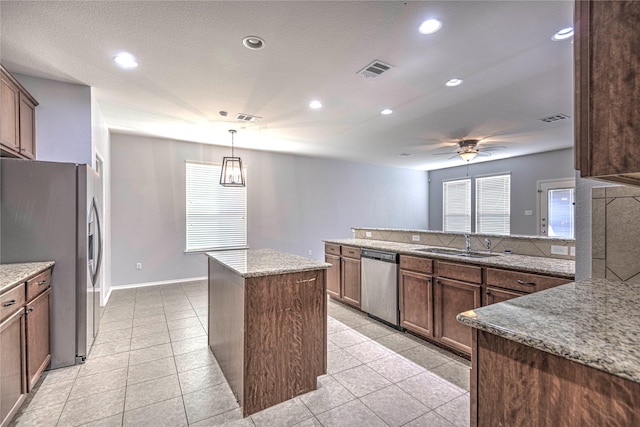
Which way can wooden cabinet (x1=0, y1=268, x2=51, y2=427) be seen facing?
to the viewer's right

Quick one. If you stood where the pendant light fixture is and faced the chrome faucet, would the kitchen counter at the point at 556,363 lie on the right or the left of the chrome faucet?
right

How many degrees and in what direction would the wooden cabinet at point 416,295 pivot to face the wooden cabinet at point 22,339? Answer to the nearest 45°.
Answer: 0° — it already faces it

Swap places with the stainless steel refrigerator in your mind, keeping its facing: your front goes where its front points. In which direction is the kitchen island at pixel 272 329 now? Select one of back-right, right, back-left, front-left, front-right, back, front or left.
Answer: front-right

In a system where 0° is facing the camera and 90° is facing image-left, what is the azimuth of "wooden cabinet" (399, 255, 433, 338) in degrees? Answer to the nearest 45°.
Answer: approximately 45°

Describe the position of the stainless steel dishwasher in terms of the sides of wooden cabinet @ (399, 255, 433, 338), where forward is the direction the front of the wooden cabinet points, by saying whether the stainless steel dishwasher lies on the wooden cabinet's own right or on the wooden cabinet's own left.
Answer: on the wooden cabinet's own right

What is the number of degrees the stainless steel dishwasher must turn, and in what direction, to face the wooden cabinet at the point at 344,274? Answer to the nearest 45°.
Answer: approximately 90° to its right

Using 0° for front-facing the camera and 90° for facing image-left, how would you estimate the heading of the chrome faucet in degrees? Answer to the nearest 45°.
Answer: approximately 45°

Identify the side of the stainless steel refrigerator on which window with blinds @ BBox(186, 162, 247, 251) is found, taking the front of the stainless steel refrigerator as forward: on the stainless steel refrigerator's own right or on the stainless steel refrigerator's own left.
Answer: on the stainless steel refrigerator's own left

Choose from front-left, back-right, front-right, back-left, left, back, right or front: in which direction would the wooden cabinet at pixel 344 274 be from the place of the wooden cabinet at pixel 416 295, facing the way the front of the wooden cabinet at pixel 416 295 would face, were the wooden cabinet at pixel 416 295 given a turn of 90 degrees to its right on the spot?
front

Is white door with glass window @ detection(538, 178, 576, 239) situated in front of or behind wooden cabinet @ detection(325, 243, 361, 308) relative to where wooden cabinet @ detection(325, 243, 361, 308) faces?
behind

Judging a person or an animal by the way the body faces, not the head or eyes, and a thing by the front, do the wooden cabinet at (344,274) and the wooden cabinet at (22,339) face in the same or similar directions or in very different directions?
very different directions

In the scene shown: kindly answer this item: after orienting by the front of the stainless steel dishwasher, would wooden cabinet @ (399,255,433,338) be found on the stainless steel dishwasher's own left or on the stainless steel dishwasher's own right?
on the stainless steel dishwasher's own left

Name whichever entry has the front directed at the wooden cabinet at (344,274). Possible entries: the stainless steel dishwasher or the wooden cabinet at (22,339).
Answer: the wooden cabinet at (22,339)

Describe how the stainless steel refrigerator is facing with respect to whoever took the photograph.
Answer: facing to the right of the viewer

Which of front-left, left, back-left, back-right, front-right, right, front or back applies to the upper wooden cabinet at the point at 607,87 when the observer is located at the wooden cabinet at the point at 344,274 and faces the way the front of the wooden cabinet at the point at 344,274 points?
front-left

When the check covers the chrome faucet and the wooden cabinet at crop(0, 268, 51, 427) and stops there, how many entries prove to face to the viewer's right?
1
